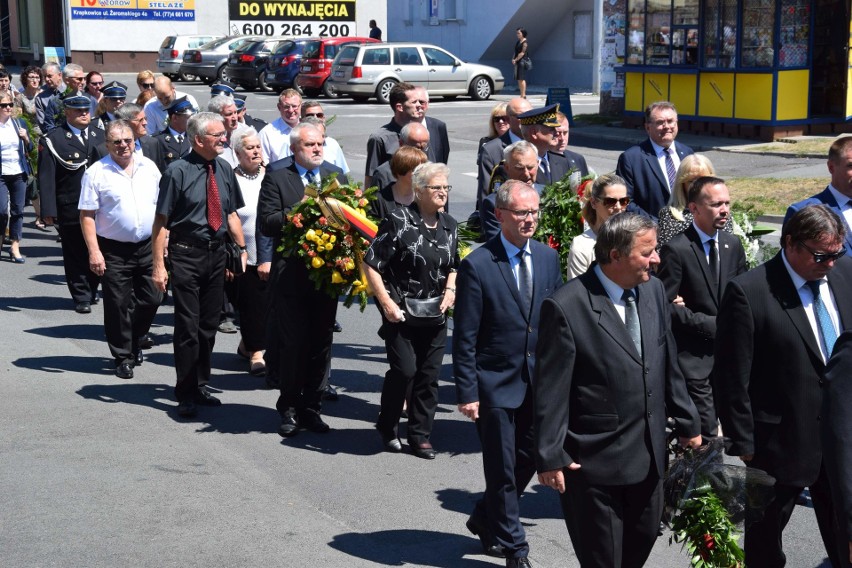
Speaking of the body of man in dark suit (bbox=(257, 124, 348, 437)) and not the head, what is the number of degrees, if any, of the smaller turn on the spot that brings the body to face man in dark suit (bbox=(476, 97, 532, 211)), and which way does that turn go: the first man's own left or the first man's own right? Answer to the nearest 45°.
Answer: approximately 90° to the first man's own left

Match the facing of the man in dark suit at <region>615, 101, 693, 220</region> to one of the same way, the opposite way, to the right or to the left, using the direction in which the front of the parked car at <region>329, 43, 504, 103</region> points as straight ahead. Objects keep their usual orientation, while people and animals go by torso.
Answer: to the right

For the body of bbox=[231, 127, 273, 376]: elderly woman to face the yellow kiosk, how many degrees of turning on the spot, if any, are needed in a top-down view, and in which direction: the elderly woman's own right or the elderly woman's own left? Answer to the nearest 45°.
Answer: approximately 90° to the elderly woman's own left

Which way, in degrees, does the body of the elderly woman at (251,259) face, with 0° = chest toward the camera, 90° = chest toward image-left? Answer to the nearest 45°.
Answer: approximately 315°

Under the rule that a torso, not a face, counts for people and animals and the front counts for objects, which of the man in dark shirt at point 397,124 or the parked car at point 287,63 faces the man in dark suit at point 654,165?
the man in dark shirt at point 397,124

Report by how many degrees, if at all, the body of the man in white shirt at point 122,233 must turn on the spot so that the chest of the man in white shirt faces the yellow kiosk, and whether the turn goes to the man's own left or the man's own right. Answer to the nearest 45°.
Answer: approximately 90° to the man's own left

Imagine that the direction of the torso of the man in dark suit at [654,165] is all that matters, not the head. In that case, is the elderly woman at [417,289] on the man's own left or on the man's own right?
on the man's own right

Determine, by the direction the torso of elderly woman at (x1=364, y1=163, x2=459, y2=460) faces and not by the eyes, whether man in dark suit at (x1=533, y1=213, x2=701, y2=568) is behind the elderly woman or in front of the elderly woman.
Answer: in front
